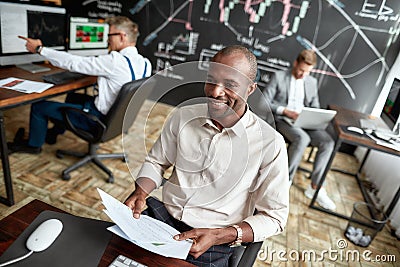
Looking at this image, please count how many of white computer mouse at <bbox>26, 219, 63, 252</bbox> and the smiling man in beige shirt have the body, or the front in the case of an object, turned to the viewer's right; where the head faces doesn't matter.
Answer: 0

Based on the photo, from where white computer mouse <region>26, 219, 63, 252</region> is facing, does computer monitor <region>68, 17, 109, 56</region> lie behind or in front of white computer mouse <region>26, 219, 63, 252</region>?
behind

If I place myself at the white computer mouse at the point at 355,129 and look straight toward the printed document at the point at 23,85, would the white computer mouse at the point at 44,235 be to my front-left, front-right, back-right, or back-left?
front-left

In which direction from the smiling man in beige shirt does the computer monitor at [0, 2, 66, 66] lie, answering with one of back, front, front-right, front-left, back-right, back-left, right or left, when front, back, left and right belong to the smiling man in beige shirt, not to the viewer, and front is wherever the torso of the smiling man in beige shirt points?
right

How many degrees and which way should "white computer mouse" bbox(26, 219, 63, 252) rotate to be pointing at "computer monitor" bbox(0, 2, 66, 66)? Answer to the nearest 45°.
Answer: approximately 135° to its right
